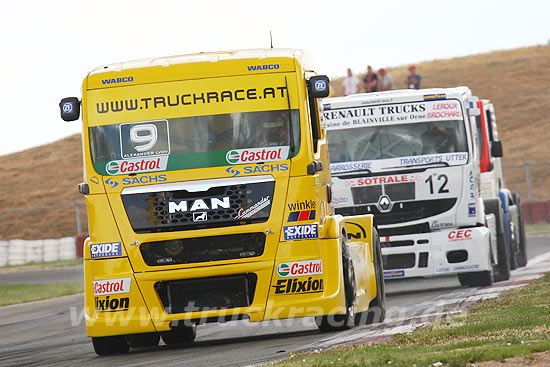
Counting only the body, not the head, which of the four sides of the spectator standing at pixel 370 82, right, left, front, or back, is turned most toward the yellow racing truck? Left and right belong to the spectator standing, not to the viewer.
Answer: front

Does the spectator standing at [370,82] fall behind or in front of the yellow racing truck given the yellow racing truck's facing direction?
behind

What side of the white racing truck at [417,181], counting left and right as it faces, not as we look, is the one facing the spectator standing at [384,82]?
back

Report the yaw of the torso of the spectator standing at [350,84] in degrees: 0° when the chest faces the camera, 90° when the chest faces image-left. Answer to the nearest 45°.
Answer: approximately 0°

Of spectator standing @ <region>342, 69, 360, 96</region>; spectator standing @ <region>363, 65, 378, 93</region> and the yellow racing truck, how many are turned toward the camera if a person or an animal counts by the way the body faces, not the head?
3

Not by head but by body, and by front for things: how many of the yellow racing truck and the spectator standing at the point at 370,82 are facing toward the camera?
2

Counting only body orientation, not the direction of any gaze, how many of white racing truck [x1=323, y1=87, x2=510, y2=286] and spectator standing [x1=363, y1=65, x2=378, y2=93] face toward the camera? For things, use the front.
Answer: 2

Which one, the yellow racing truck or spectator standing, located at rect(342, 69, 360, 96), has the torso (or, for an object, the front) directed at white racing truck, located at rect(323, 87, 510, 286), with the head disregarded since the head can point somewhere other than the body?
the spectator standing

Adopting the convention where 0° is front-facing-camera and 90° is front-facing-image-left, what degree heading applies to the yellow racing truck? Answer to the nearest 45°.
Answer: approximately 0°

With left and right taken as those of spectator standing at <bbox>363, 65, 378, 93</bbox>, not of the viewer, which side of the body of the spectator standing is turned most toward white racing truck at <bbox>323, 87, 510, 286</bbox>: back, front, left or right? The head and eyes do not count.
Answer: front
